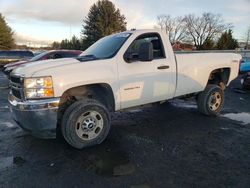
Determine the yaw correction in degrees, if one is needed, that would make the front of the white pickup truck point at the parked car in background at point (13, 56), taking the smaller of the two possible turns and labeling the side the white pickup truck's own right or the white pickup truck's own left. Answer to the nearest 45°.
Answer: approximately 90° to the white pickup truck's own right

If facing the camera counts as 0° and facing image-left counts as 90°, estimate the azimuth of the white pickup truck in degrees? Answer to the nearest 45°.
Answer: approximately 45°
